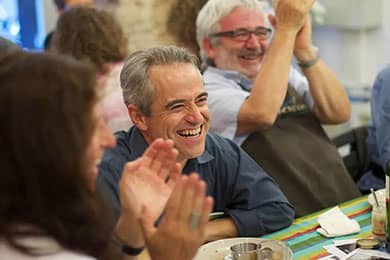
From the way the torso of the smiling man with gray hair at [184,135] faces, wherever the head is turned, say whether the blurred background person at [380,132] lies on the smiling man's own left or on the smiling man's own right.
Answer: on the smiling man's own left

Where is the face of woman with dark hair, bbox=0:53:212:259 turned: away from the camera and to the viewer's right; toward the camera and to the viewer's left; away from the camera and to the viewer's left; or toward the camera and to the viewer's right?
away from the camera and to the viewer's right

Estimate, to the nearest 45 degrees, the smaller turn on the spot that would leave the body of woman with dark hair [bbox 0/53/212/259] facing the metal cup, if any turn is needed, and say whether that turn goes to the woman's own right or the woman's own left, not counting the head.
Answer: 0° — they already face it

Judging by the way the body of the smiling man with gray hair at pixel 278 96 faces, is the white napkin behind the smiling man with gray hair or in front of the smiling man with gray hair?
in front

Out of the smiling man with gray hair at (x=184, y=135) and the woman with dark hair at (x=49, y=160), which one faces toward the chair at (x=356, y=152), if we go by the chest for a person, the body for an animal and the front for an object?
the woman with dark hair

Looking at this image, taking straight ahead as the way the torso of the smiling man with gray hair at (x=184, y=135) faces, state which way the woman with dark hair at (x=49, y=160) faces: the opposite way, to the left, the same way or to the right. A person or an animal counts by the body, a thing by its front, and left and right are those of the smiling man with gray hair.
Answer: to the left

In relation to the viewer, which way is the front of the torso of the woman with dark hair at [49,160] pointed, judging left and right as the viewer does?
facing away from the viewer and to the right of the viewer

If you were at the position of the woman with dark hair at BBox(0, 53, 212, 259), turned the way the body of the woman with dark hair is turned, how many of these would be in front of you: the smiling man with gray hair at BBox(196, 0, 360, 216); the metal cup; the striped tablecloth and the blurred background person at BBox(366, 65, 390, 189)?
4

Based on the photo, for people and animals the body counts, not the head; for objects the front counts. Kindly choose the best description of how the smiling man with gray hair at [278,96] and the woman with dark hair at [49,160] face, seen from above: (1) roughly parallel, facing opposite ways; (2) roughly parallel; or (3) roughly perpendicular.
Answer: roughly perpendicular

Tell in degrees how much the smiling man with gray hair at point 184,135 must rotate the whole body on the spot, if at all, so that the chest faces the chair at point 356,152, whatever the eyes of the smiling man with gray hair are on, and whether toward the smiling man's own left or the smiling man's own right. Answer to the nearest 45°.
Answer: approximately 90° to the smiling man's own left

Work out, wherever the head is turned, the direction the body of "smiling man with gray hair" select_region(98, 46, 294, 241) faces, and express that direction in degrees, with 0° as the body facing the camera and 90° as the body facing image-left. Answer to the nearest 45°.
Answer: approximately 315°

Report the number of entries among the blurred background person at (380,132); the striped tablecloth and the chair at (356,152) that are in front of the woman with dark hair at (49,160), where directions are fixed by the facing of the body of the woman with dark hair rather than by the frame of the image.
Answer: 3
